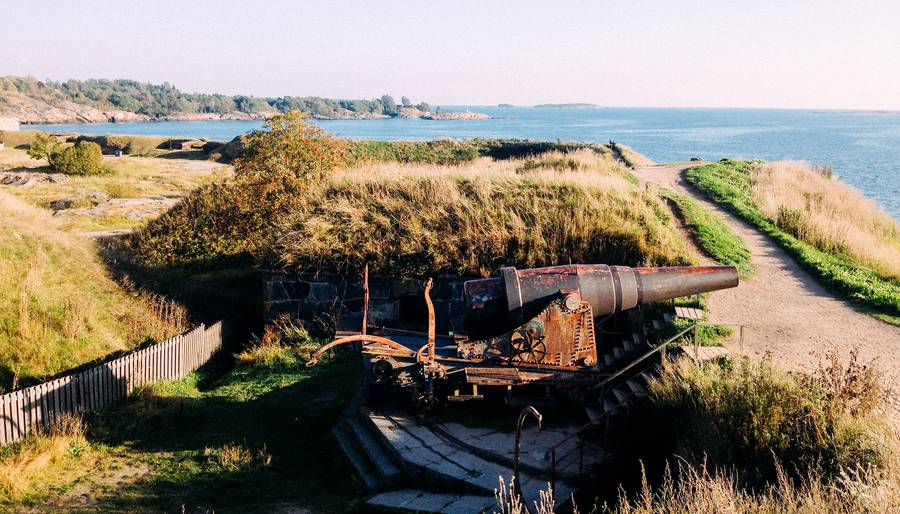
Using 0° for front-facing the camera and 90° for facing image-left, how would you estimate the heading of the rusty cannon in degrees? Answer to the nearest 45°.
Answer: approximately 270°

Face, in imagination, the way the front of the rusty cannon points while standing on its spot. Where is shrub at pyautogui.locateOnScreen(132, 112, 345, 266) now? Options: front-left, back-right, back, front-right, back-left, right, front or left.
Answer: back-left

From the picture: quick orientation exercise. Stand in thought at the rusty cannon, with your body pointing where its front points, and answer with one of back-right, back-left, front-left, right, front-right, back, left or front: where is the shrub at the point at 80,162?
back-left

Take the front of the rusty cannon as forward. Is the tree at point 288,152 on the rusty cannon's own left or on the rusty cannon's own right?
on the rusty cannon's own left

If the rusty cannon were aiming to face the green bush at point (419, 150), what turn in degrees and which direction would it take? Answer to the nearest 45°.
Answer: approximately 90° to its left

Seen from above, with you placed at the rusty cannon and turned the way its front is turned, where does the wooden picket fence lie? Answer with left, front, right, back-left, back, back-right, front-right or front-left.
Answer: back
